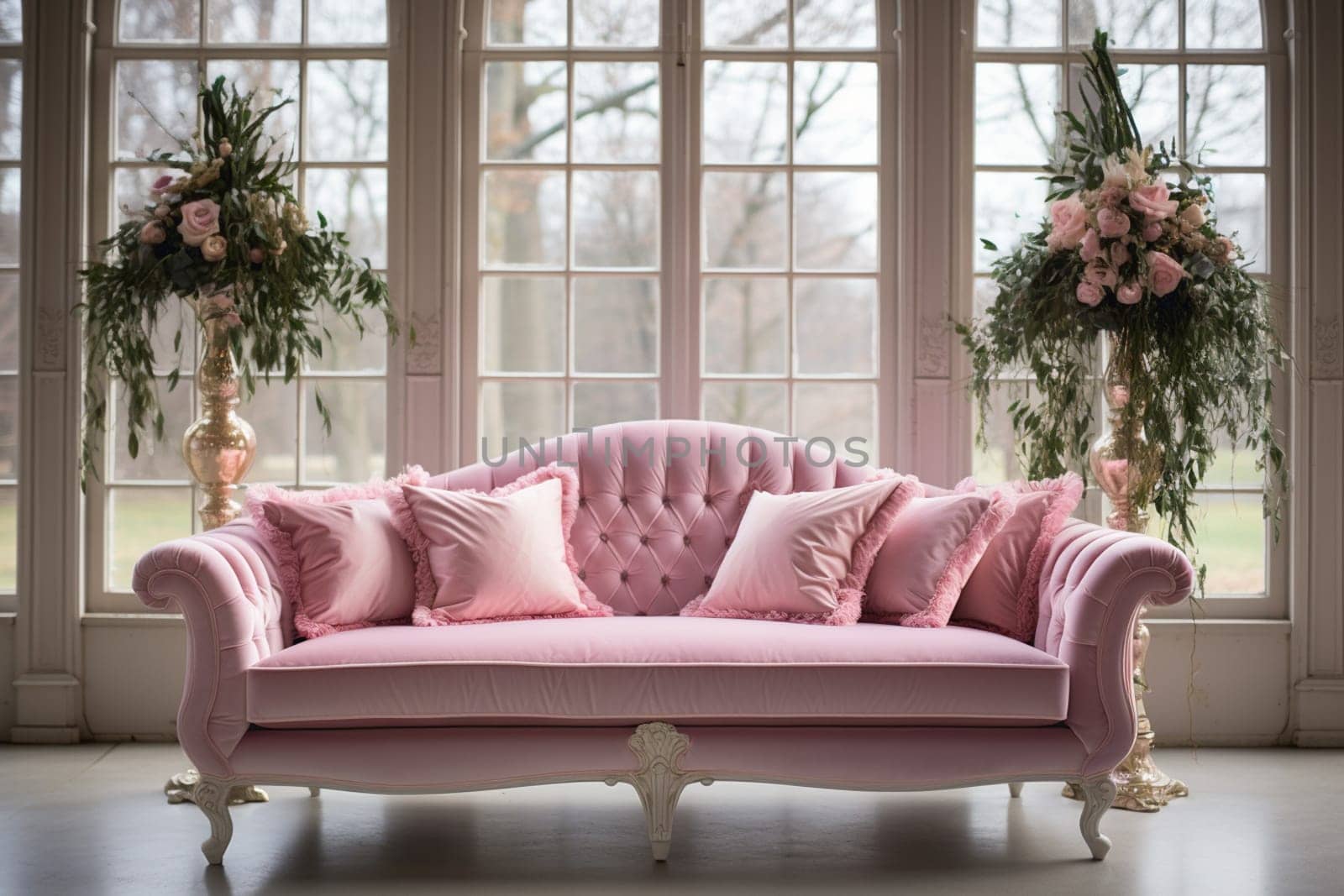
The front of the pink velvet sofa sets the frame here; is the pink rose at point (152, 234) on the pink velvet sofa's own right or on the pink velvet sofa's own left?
on the pink velvet sofa's own right

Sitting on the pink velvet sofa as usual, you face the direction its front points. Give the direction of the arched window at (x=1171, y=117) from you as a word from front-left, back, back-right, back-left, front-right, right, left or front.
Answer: back-left

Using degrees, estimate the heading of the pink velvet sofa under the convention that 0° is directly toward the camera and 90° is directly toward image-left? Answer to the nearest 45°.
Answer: approximately 0°

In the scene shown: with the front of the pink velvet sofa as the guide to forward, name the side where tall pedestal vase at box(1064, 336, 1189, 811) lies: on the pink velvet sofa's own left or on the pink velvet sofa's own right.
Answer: on the pink velvet sofa's own left
